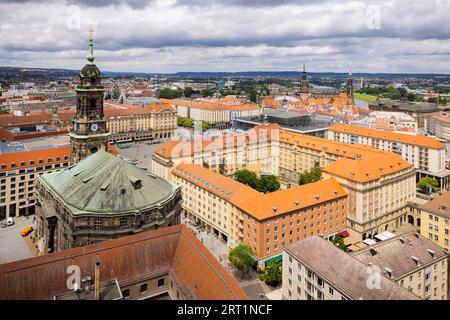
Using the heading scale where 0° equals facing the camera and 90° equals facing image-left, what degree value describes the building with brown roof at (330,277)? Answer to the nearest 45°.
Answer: approximately 45°

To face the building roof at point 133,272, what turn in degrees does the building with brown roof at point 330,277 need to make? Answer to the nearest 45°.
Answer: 0° — it already faces it
